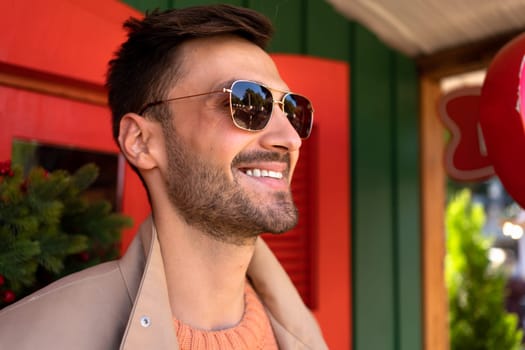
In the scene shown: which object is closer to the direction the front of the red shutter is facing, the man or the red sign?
the man

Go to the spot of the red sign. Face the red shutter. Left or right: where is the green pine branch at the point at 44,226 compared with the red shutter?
left

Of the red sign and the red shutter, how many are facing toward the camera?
2

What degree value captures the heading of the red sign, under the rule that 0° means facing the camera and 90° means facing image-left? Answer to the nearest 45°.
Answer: approximately 0°

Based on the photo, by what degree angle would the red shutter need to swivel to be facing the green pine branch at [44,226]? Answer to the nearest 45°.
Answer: approximately 45° to its right

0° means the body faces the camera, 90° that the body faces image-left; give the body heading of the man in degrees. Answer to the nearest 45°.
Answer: approximately 315°

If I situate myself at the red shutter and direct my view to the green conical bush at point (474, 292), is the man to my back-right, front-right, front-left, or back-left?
back-right

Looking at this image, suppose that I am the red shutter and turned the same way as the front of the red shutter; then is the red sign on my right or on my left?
on my left

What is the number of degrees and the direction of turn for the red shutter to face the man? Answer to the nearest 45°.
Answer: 0° — it already faces them

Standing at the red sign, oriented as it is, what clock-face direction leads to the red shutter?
The red shutter is roughly at 3 o'clock from the red sign.

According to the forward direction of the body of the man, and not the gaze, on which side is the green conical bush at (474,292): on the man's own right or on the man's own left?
on the man's own left
